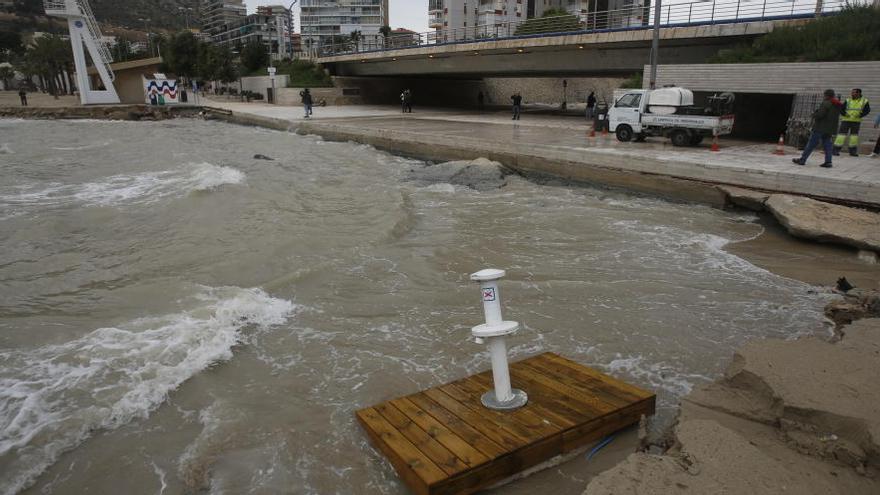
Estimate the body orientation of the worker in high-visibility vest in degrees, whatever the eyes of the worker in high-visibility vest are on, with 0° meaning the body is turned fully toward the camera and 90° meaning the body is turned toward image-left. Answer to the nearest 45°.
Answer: approximately 0°

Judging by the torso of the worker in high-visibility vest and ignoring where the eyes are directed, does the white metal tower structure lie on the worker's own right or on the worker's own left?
on the worker's own right

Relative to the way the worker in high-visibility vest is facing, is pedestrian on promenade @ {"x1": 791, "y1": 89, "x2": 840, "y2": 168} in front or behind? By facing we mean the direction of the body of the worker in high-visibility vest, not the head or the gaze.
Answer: in front

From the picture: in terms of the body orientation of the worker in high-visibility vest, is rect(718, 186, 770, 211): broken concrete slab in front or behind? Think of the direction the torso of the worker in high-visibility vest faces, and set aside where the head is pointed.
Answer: in front

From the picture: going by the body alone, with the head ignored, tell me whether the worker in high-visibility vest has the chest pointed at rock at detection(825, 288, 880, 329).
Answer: yes

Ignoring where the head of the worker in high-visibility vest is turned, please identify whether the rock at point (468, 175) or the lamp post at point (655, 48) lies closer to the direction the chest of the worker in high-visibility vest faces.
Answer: the rock

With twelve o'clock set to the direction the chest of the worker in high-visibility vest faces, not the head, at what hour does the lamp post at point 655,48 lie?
The lamp post is roughly at 4 o'clock from the worker in high-visibility vest.

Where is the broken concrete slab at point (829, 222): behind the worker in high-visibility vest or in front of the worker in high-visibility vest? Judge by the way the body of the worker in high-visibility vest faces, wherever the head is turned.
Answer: in front

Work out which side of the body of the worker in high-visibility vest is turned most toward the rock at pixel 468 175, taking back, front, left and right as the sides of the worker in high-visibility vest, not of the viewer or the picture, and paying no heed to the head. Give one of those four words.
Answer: right

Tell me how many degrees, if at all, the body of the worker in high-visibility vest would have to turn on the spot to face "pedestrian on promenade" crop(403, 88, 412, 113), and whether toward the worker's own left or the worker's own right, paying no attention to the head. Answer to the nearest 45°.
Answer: approximately 135° to the worker's own right

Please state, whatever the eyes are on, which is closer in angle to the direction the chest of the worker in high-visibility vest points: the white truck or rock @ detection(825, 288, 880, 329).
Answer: the rock
